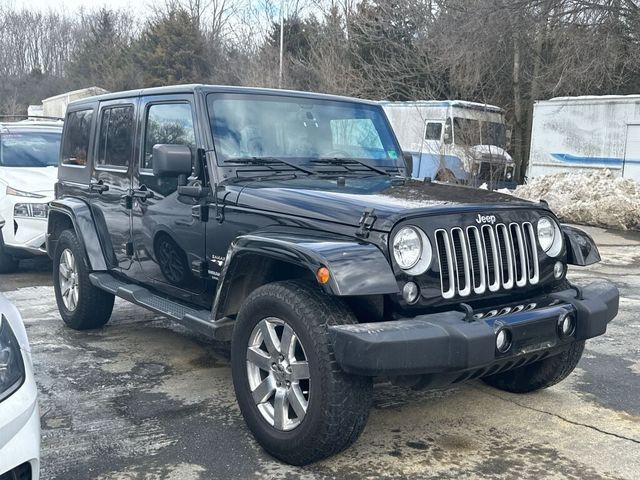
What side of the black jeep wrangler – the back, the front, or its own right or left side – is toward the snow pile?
left

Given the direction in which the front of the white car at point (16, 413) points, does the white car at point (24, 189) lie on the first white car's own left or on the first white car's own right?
on the first white car's own left

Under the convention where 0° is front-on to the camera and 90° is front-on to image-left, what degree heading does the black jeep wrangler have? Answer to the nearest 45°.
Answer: approximately 315°

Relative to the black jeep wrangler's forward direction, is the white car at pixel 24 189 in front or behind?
behind

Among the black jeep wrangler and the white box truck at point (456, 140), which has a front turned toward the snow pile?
the white box truck

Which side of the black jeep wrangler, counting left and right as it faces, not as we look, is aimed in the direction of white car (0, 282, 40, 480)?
right

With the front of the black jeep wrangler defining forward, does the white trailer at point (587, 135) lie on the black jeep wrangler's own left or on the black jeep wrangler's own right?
on the black jeep wrangler's own left
